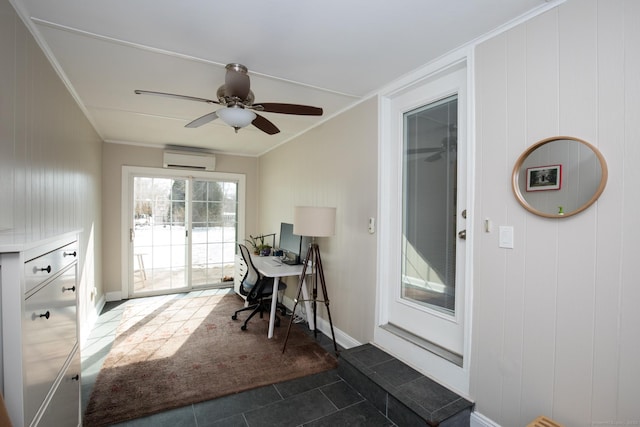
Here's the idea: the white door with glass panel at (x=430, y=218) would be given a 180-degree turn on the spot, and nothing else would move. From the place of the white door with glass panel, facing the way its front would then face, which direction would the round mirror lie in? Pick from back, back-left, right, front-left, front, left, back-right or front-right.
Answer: right

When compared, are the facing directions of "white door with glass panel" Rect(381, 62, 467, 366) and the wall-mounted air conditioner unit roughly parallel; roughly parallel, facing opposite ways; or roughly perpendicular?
roughly perpendicular

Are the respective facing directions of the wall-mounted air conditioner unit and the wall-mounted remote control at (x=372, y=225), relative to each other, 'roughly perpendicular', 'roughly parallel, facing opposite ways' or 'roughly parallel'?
roughly perpendicular

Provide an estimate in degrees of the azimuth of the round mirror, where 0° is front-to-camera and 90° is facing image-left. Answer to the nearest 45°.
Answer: approximately 45°

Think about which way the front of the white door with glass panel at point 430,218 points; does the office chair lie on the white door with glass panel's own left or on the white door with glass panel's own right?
on the white door with glass panel's own right

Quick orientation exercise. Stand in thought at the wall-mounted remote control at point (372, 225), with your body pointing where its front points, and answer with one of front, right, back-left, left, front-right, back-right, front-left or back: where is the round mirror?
left

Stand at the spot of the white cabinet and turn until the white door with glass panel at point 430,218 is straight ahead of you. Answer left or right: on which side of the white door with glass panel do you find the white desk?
left

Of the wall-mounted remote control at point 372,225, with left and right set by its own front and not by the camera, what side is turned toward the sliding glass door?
right

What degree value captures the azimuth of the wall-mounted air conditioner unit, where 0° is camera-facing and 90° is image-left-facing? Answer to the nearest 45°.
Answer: approximately 0°

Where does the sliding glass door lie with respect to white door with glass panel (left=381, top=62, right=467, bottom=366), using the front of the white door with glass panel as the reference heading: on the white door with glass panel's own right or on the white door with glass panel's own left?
on the white door with glass panel's own right

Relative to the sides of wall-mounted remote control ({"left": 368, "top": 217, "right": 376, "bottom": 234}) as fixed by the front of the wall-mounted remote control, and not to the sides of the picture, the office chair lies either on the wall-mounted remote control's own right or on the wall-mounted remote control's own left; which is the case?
on the wall-mounted remote control's own right

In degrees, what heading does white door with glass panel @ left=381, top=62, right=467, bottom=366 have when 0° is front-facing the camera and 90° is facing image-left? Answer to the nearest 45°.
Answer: approximately 45°

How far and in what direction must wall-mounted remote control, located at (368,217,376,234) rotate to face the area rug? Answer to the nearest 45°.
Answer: approximately 45° to its right

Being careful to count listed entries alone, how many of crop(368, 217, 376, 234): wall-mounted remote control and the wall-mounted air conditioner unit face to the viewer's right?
0
